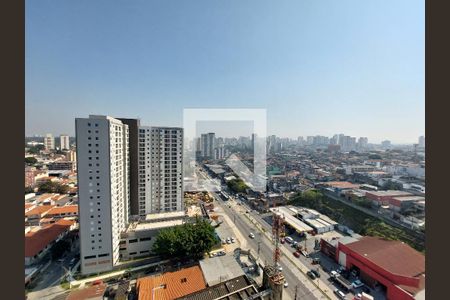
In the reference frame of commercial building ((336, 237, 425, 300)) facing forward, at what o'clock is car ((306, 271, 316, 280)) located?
The car is roughly at 1 o'clock from the commercial building.

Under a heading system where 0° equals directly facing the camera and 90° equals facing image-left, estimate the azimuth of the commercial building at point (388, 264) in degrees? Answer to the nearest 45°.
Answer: approximately 45°

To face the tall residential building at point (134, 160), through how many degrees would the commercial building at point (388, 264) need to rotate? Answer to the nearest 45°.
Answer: approximately 45° to its right

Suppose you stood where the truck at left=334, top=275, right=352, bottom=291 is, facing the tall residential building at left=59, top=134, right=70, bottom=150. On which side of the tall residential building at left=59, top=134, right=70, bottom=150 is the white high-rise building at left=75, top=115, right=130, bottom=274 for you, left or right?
left

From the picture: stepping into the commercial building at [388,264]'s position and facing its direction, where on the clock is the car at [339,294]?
The car is roughly at 12 o'clock from the commercial building.

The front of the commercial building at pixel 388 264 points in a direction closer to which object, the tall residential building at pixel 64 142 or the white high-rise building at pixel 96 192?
the white high-rise building

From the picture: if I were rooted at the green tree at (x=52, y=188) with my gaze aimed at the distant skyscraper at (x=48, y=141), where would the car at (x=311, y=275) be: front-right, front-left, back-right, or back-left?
back-right
